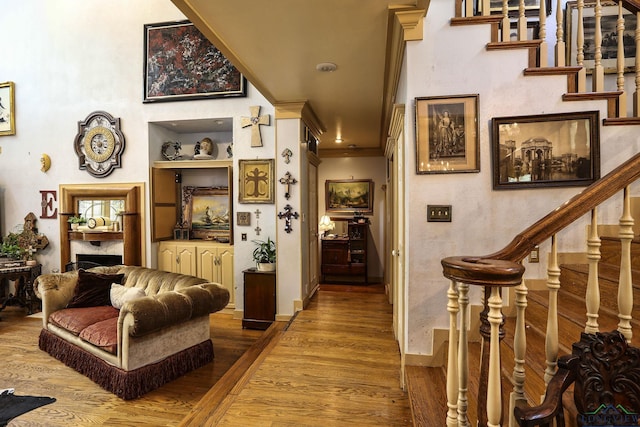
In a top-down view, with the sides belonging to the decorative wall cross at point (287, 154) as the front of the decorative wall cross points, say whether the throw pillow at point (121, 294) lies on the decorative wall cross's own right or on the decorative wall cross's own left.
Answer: on the decorative wall cross's own right

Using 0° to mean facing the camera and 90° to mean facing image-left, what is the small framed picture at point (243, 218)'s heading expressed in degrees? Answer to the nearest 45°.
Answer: approximately 0°

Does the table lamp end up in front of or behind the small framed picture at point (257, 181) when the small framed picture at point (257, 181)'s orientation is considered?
behind

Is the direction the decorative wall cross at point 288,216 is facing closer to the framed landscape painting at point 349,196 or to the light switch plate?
the light switch plate

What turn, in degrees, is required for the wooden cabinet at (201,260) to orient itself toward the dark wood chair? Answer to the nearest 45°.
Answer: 0° — it already faces it
